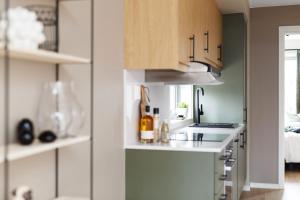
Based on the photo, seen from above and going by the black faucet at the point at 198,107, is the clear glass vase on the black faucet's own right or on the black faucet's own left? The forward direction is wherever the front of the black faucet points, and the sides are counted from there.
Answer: on the black faucet's own right

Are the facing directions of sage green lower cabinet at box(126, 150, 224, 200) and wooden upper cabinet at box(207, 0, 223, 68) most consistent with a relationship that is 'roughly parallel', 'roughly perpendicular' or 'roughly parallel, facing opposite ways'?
roughly parallel

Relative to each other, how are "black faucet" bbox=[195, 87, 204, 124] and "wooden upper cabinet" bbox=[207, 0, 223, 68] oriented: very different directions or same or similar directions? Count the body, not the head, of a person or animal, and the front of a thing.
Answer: same or similar directions

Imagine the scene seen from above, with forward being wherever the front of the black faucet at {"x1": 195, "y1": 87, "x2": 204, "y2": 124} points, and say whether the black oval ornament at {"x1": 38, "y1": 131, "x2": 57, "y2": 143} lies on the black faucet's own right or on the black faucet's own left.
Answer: on the black faucet's own right

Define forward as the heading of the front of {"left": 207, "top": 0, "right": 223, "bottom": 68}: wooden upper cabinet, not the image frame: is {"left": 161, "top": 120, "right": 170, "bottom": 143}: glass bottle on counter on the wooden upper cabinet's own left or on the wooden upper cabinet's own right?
on the wooden upper cabinet's own right

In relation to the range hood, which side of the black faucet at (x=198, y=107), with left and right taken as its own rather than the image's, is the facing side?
right

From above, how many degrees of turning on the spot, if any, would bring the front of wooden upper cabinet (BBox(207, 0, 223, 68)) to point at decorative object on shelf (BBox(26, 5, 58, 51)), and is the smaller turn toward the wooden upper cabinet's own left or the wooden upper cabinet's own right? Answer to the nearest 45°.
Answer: approximately 90° to the wooden upper cabinet's own right
